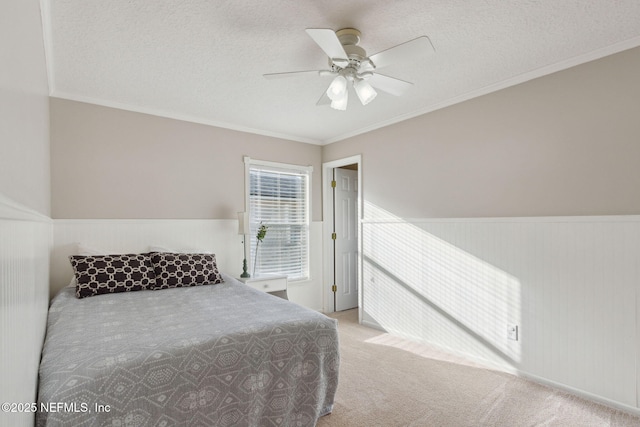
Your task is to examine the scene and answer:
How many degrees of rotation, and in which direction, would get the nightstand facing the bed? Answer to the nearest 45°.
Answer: approximately 45° to its right

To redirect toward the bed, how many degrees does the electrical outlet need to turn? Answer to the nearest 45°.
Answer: approximately 45° to its right

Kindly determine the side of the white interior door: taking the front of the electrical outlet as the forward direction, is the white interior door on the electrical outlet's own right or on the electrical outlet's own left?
on the electrical outlet's own right

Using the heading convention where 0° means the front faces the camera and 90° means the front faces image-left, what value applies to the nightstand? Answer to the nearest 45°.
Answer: approximately 315°

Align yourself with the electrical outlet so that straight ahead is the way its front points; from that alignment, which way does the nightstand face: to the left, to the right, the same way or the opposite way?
to the left

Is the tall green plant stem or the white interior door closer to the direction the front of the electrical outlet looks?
the tall green plant stem

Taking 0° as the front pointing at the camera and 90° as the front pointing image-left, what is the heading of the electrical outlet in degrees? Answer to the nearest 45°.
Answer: approximately 0°

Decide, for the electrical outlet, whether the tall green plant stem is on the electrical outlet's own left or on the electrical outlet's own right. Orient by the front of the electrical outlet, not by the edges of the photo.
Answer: on the electrical outlet's own right
